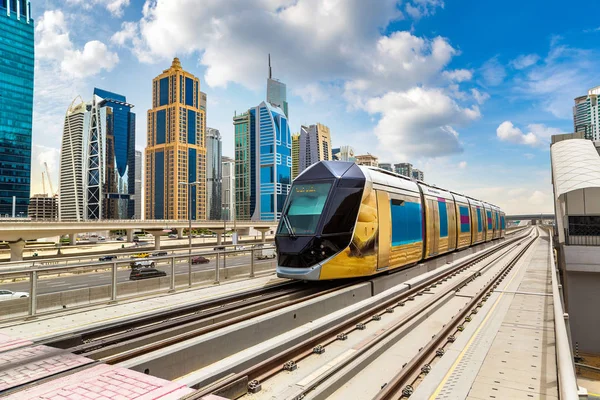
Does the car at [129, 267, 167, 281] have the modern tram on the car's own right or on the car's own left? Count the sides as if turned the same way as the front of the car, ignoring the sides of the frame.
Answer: on the car's own right

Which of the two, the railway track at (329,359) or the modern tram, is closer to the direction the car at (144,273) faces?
the modern tram

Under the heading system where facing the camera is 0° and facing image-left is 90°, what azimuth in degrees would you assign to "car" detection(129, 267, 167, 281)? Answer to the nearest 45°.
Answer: approximately 225°

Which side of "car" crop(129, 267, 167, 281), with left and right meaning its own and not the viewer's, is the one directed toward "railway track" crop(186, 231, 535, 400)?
right
